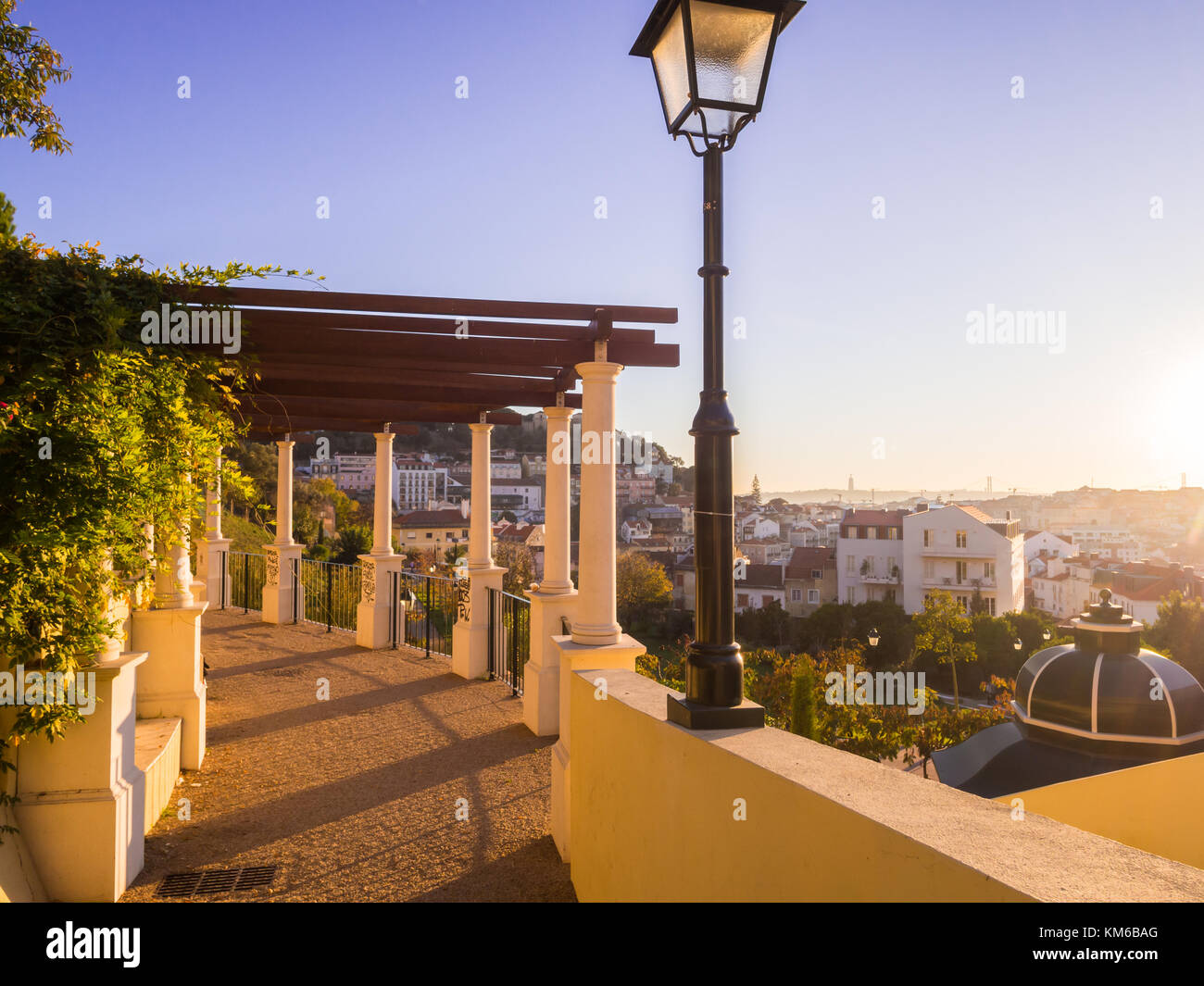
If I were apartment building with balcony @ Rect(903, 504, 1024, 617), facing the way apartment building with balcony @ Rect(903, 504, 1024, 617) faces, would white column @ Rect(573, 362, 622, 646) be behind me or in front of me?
in front

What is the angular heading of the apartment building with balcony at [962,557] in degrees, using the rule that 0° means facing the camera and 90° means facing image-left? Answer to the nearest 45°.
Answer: approximately 0°

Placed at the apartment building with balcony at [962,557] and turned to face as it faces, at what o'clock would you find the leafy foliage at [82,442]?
The leafy foliage is roughly at 12 o'clock from the apartment building with balcony.

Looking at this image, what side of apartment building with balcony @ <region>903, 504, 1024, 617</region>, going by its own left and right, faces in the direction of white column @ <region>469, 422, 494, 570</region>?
front

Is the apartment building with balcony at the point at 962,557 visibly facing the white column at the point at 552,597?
yes

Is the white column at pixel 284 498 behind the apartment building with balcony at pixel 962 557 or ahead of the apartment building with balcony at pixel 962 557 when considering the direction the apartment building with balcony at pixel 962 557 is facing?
ahead

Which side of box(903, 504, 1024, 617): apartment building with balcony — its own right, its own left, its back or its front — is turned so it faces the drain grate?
front

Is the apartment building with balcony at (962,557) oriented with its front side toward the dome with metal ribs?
yes

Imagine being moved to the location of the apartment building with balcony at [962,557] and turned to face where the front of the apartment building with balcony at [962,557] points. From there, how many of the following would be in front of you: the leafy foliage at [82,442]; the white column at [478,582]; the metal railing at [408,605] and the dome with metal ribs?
4

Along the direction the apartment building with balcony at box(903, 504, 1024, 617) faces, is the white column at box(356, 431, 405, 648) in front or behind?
in front

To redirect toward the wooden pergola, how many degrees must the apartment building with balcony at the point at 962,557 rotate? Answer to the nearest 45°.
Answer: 0° — it already faces it
